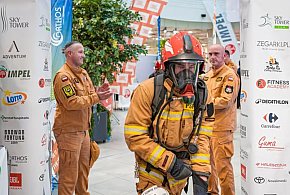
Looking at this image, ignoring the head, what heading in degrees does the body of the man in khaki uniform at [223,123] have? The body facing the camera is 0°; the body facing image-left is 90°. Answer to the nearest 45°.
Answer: approximately 45°

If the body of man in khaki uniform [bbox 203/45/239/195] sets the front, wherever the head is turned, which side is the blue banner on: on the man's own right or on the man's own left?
on the man's own right

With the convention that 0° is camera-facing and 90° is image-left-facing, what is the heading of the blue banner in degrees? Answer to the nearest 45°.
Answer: approximately 0°

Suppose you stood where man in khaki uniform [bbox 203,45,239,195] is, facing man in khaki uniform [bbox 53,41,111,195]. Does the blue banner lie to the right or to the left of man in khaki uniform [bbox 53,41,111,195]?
right

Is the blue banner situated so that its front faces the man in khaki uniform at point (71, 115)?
yes
